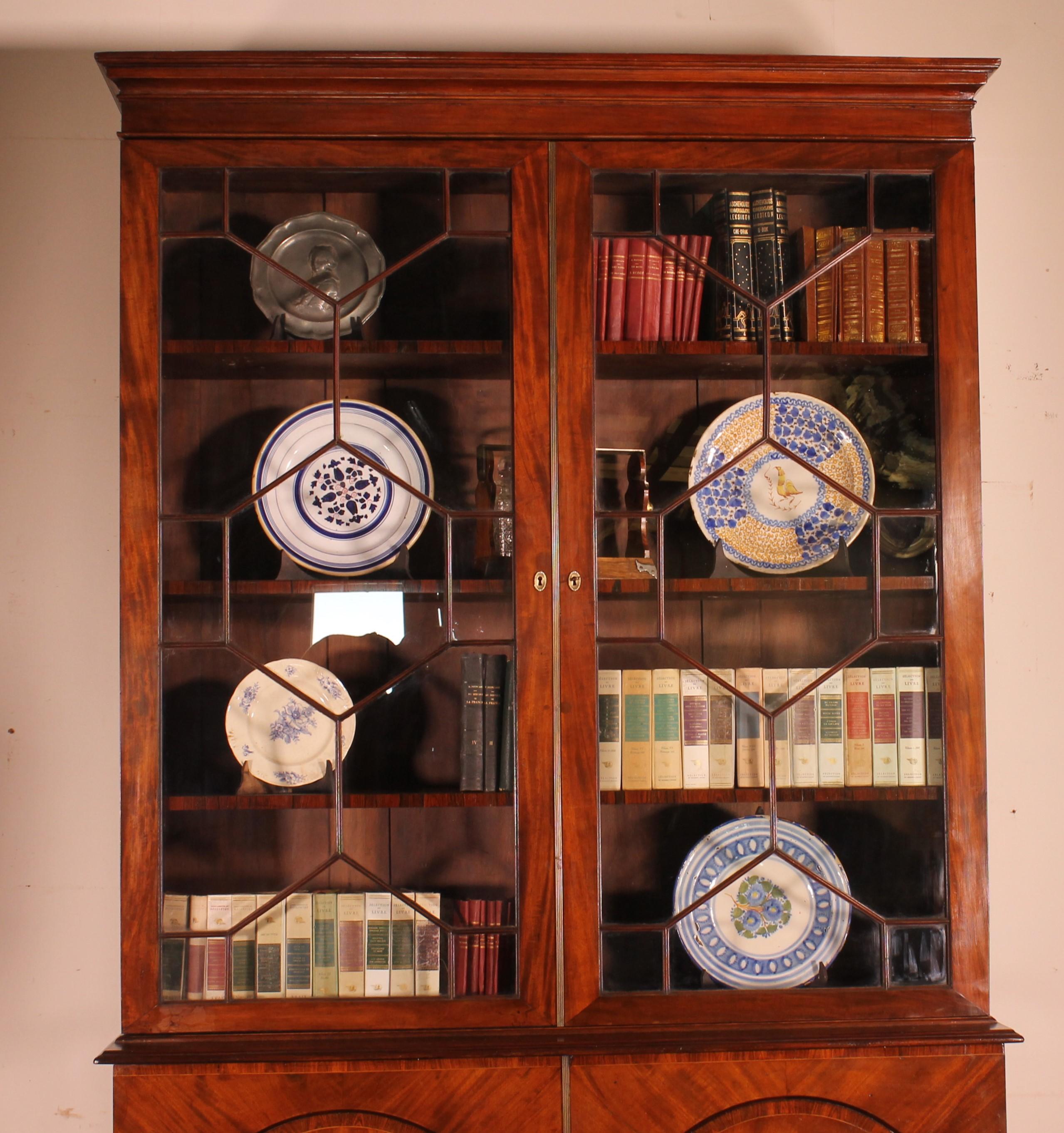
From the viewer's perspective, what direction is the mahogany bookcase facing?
toward the camera

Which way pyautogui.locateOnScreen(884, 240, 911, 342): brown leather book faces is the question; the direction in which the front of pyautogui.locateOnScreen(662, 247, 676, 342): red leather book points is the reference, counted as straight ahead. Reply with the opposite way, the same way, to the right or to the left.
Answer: the same way

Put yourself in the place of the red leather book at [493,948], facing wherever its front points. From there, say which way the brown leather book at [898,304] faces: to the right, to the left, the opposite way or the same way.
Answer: the same way

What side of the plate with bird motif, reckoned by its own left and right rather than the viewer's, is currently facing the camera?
front

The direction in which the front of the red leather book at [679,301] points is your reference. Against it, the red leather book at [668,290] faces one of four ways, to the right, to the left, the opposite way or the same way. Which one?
the same way
